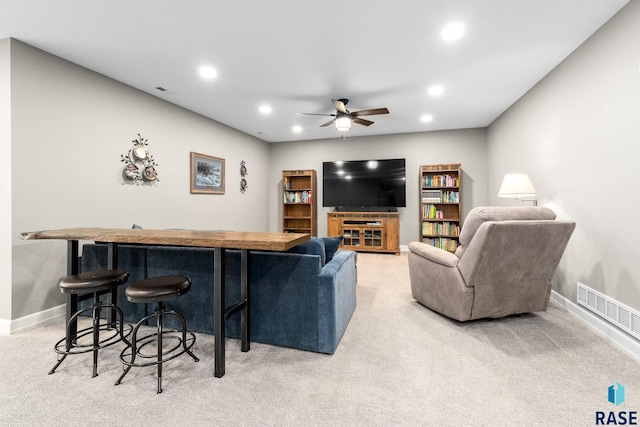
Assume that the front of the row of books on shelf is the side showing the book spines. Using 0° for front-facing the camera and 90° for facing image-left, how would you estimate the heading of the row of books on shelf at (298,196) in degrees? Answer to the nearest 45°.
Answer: approximately 0°

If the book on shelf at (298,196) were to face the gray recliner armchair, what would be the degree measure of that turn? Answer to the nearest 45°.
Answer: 0° — it already faces it

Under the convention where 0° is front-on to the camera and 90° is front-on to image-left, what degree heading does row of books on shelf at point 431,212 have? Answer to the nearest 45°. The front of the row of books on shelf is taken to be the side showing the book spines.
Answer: approximately 0°

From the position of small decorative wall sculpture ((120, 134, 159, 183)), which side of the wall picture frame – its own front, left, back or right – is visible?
right

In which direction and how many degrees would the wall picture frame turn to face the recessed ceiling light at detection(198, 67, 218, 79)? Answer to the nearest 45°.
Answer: approximately 45° to its right

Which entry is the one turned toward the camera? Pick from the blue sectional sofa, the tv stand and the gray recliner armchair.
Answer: the tv stand

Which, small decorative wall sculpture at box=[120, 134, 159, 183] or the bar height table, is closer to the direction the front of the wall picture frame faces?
the bar height table
